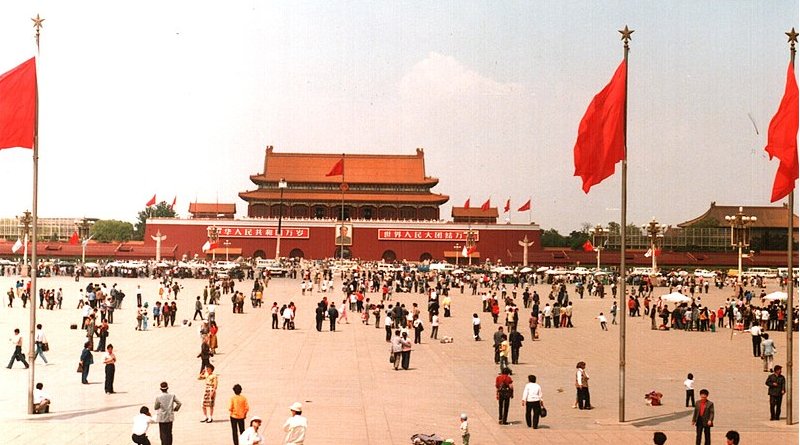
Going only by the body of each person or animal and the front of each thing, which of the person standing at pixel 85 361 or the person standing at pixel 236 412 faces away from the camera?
the person standing at pixel 236 412

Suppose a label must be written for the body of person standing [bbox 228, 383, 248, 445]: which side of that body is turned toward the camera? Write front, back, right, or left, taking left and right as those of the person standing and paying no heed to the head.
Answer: back

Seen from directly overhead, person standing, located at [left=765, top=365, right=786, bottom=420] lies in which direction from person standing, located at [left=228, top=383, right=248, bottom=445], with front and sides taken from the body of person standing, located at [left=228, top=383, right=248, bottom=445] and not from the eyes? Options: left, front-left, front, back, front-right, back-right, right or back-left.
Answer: right

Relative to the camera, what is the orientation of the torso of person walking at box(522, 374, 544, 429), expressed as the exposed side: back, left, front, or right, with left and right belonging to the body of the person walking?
back

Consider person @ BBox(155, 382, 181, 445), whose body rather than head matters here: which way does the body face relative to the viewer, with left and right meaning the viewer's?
facing away from the viewer

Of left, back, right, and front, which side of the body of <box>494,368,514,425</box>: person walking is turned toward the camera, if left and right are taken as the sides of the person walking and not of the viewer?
back

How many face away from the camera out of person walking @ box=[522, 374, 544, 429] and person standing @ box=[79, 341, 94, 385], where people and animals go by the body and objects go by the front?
1
